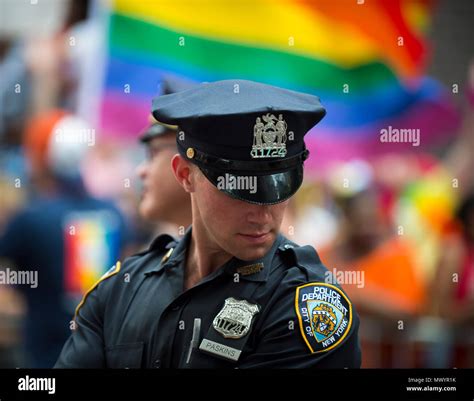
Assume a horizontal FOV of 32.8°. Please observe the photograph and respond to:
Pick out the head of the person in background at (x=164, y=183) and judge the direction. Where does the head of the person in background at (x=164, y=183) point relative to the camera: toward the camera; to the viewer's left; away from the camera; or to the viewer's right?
to the viewer's left

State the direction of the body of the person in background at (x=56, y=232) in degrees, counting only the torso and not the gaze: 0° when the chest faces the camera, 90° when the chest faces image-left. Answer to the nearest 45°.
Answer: approximately 135°

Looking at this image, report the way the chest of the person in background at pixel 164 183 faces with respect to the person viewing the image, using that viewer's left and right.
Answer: facing to the left of the viewer

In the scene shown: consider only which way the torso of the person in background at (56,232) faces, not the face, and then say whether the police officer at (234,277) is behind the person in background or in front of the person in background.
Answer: behind
